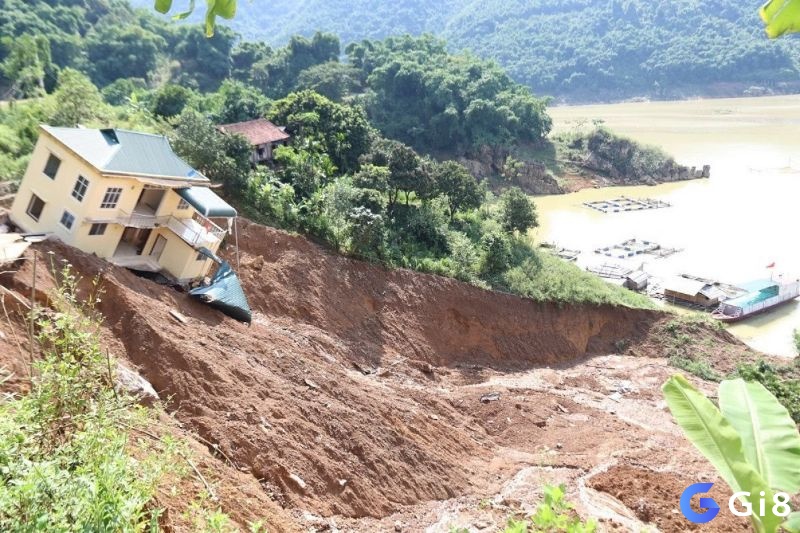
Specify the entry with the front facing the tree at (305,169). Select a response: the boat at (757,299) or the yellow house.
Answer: the boat

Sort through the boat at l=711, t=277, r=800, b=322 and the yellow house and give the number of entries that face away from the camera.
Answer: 0

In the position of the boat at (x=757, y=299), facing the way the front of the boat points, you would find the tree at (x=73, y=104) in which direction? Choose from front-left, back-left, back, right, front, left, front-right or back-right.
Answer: front

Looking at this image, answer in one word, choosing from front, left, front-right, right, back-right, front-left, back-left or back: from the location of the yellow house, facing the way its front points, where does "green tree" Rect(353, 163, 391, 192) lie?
left

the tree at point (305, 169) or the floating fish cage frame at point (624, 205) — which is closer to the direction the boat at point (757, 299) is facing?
the tree

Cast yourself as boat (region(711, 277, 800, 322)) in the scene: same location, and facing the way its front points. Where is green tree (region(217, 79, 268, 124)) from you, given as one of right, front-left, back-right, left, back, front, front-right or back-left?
front-right

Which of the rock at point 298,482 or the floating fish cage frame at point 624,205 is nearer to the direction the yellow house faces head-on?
the rock

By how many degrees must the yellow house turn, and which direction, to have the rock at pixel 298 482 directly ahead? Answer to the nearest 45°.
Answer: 0° — it already faces it

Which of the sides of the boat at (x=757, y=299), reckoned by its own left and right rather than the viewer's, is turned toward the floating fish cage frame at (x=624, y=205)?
right

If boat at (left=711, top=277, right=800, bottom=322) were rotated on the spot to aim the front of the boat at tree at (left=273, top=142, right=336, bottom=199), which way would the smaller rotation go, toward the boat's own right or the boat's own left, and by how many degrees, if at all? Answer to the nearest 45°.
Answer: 0° — it already faces it

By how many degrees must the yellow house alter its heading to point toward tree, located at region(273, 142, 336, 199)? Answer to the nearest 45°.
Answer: approximately 90° to its left

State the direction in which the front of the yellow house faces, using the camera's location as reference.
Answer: facing the viewer and to the right of the viewer

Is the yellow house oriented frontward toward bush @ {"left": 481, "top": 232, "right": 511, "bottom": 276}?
no

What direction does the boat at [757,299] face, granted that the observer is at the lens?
facing the viewer and to the left of the viewer
